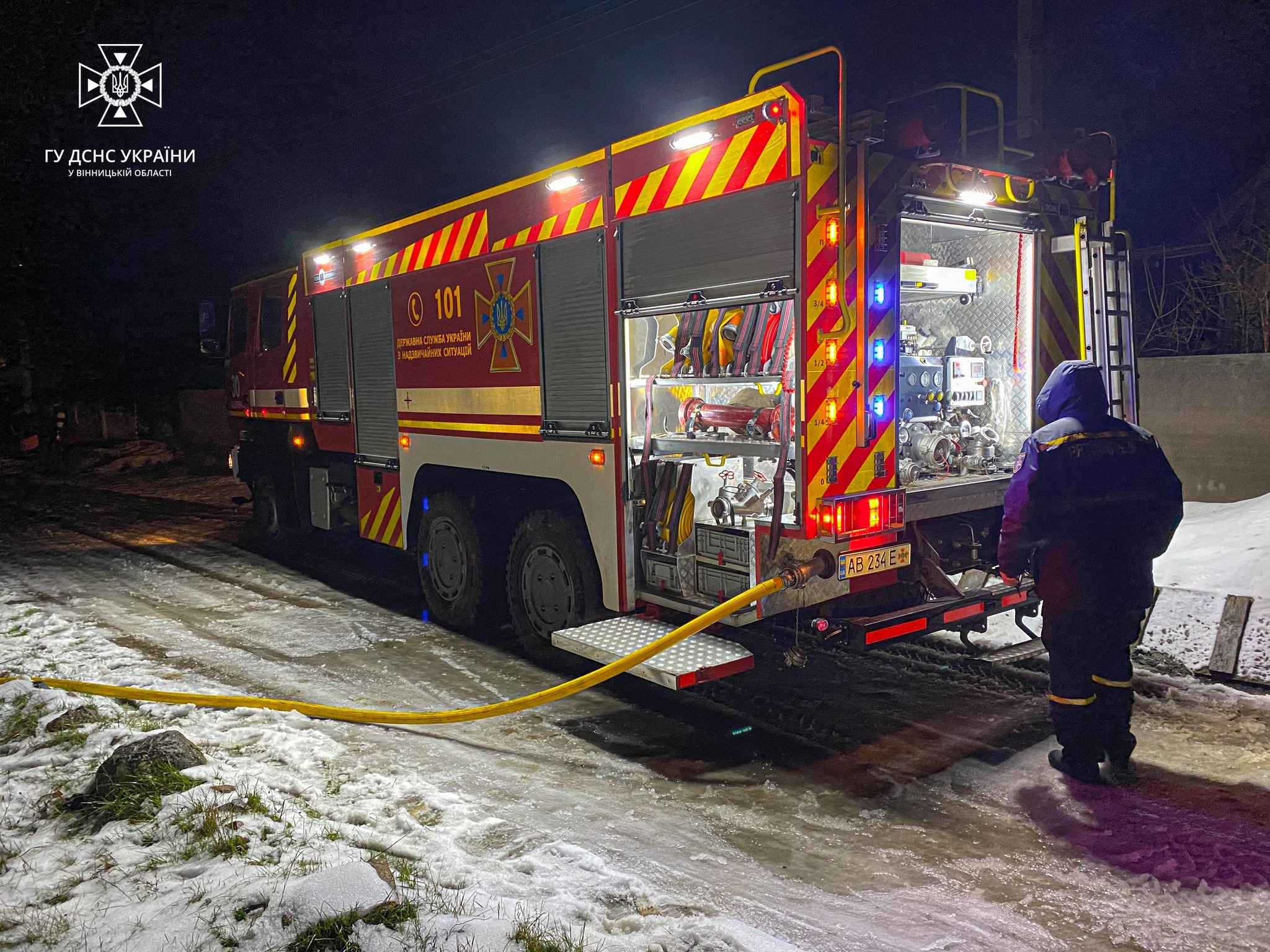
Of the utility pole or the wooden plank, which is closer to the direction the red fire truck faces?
the utility pole

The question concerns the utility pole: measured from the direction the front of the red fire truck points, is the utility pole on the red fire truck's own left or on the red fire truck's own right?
on the red fire truck's own right

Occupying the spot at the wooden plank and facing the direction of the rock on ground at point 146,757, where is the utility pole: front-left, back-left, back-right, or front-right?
back-right

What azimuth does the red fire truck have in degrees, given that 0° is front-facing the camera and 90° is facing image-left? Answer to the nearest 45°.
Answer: approximately 135°

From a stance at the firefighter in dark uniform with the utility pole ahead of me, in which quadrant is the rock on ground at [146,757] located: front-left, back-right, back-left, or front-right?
back-left

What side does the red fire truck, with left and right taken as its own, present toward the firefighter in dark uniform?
back
